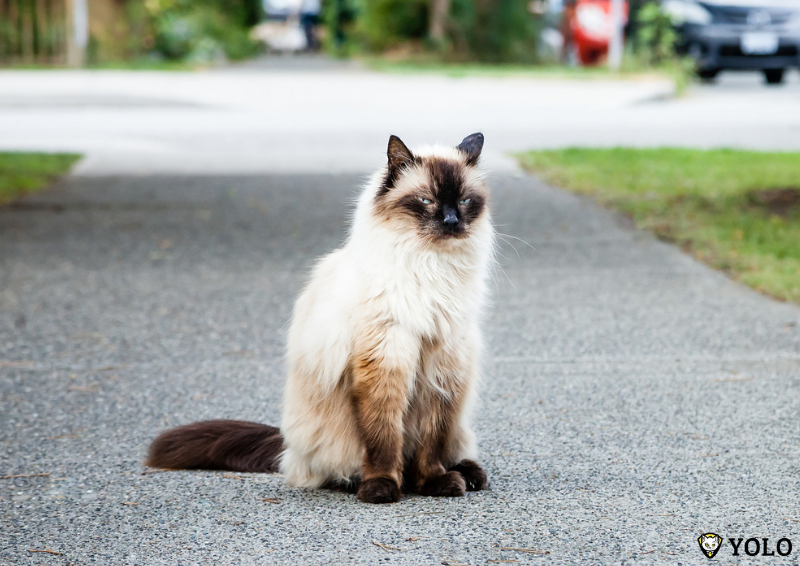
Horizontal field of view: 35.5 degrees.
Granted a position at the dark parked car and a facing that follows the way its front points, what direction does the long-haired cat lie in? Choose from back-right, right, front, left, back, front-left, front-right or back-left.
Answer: front

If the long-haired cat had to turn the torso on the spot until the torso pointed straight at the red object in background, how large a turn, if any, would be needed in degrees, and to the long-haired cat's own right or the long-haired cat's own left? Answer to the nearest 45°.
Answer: approximately 135° to the long-haired cat's own left

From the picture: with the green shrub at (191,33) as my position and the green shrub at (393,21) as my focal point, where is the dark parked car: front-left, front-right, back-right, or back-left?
front-right

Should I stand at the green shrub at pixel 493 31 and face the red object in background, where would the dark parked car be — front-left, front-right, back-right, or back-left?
front-right

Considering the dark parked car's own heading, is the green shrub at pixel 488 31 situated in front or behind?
behind

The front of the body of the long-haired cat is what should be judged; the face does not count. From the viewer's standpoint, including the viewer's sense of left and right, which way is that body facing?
facing the viewer and to the right of the viewer

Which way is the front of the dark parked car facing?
toward the camera

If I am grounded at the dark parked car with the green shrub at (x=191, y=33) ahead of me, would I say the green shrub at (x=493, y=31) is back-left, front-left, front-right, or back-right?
front-right

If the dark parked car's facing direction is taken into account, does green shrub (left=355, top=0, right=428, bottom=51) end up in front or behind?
behind

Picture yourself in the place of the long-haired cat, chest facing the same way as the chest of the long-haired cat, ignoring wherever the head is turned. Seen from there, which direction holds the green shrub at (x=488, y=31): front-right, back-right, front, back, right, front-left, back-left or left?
back-left

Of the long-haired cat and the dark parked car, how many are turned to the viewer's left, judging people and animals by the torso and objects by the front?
0

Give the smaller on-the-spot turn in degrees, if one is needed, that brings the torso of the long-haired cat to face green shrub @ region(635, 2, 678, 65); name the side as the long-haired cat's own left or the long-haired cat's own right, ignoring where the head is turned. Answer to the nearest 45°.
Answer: approximately 135° to the long-haired cat's own left

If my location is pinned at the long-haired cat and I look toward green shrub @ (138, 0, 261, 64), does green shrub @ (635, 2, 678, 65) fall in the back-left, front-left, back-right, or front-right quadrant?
front-right
